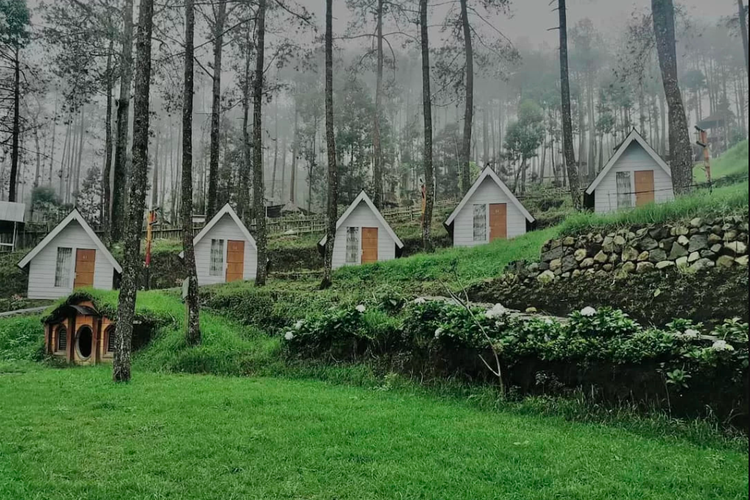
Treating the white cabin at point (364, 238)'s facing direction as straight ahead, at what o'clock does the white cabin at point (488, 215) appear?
the white cabin at point (488, 215) is roughly at 9 o'clock from the white cabin at point (364, 238).

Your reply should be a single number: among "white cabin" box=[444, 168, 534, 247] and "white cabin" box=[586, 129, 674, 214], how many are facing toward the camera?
2

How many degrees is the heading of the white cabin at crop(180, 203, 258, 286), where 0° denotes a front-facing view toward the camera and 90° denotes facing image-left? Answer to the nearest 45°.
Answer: approximately 0°

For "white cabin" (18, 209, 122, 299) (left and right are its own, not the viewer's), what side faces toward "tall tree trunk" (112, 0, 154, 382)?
front

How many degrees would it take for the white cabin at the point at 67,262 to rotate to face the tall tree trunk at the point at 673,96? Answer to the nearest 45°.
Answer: approximately 45° to its left

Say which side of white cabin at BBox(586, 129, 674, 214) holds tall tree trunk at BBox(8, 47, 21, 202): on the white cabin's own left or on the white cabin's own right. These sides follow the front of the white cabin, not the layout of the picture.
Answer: on the white cabin's own right

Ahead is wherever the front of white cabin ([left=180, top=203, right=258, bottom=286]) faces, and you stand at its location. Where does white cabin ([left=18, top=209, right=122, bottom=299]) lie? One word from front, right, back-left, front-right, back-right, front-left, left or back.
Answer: right

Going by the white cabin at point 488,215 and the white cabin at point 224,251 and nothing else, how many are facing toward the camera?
2

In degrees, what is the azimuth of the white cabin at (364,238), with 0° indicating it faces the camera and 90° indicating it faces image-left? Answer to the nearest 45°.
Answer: approximately 0°
